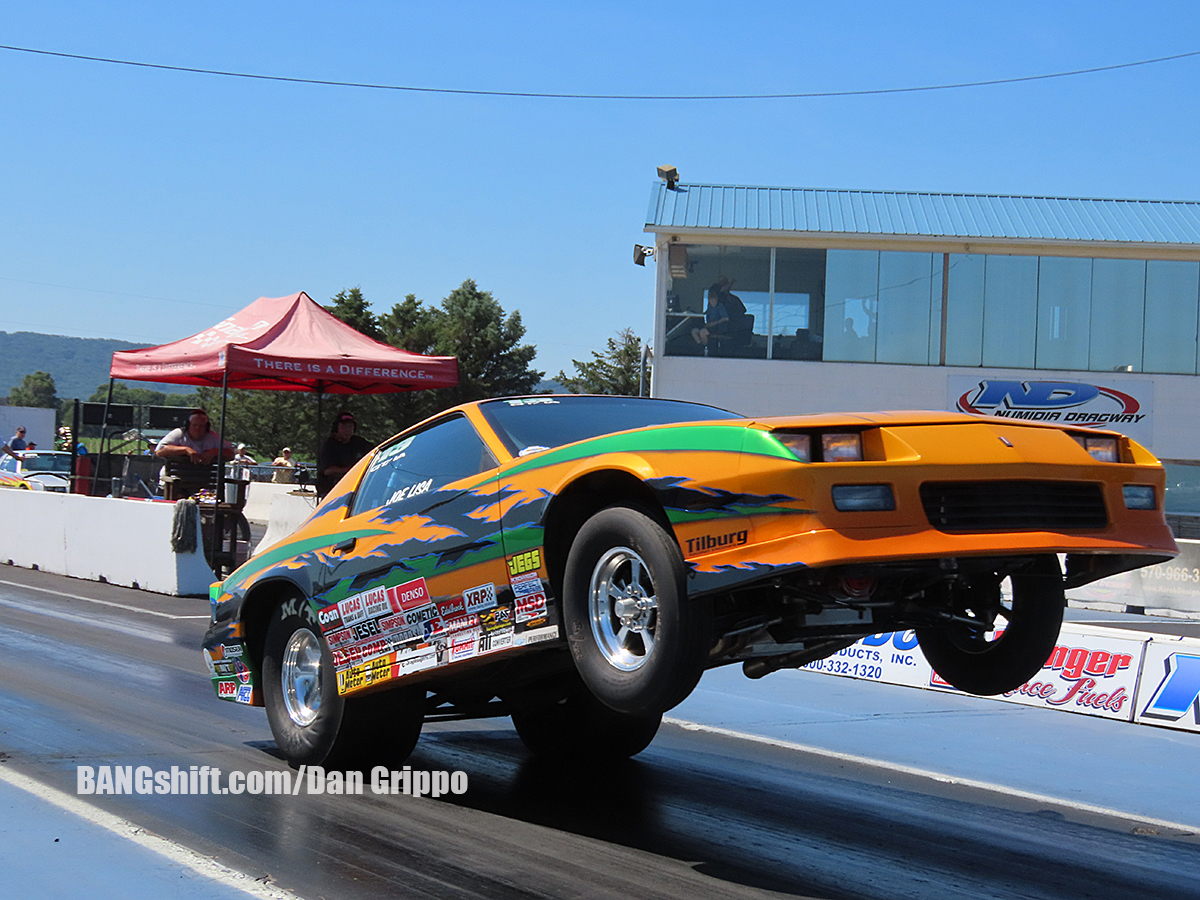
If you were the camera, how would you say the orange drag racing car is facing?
facing the viewer and to the right of the viewer

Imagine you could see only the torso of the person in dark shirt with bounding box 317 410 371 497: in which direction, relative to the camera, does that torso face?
toward the camera

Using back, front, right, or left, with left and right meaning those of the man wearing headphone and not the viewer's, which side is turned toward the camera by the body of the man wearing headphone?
front

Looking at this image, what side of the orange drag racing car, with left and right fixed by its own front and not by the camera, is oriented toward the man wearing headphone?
back
